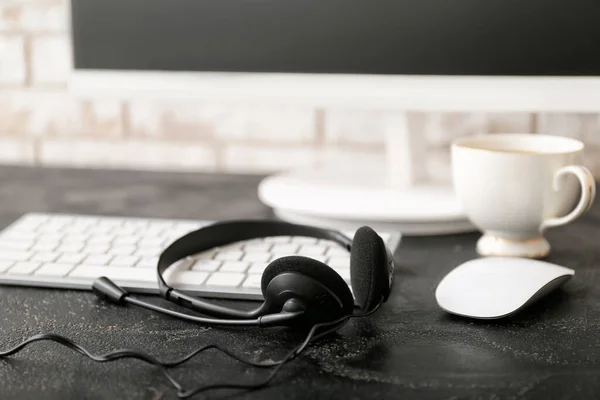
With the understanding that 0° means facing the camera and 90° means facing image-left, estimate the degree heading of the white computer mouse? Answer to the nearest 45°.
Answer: approximately 225°

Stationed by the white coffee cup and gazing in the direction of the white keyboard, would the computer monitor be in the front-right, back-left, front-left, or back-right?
front-right

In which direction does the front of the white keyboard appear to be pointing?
toward the camera

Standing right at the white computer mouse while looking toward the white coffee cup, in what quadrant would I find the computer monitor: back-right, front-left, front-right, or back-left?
front-left

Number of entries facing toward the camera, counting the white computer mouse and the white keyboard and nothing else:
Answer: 1

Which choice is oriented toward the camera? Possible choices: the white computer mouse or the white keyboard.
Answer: the white keyboard

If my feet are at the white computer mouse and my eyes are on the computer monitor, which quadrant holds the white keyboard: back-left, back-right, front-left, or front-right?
front-left
